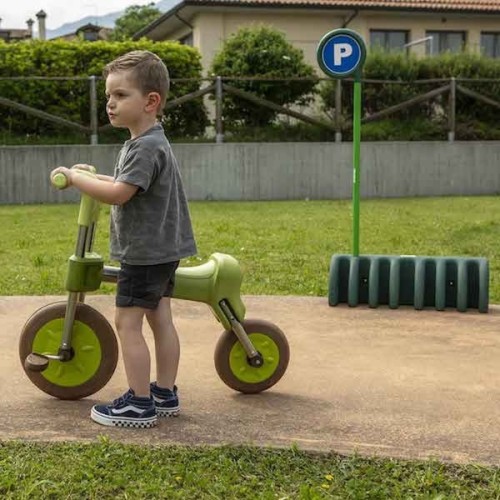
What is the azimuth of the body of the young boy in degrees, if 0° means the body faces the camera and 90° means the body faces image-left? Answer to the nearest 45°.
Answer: approximately 90°

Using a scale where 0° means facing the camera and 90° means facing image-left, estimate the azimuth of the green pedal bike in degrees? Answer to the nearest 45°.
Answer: approximately 90°

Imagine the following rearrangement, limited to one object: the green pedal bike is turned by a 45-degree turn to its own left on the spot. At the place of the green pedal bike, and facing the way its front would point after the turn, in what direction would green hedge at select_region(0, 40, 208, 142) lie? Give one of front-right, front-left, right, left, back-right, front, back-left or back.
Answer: back-right

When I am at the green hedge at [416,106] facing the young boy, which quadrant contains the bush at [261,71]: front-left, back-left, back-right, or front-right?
front-right

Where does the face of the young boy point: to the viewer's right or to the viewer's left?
to the viewer's left

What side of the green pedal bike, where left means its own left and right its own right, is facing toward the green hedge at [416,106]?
right

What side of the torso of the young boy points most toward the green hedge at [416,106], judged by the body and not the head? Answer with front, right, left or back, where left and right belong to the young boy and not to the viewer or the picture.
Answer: right

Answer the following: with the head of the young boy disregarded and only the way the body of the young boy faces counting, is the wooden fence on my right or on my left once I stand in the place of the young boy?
on my right

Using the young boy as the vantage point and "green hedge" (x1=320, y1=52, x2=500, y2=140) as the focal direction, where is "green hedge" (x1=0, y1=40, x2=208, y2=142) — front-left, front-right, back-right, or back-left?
front-left

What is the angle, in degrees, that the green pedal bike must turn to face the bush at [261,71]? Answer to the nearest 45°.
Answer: approximately 90° to its right

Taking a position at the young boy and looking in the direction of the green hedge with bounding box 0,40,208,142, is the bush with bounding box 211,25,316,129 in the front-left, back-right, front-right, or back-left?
front-right
